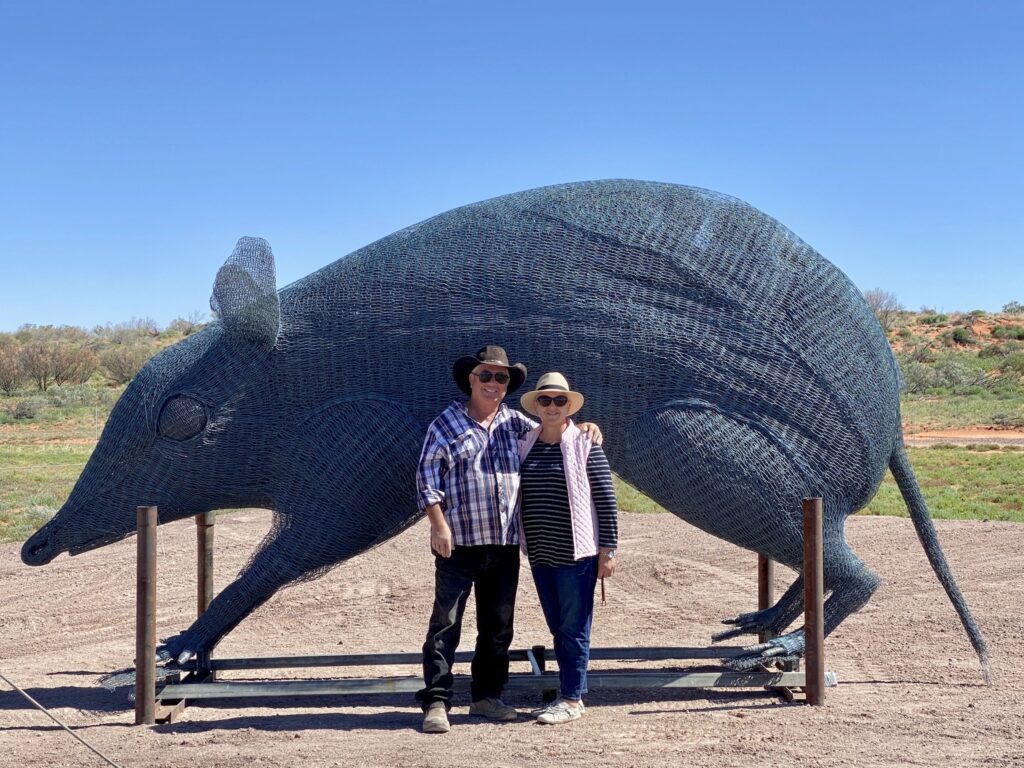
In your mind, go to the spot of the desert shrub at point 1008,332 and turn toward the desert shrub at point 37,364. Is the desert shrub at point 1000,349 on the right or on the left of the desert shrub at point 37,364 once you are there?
left

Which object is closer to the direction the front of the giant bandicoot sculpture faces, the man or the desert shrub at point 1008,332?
the man

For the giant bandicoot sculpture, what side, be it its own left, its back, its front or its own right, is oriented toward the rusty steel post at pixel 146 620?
front

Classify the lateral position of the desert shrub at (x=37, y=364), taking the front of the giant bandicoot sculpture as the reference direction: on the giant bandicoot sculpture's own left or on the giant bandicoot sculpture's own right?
on the giant bandicoot sculpture's own right

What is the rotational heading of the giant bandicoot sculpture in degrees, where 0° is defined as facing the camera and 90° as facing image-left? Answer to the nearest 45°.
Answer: approximately 90°

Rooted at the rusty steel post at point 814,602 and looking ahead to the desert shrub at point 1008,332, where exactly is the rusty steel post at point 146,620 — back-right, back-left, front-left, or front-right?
back-left

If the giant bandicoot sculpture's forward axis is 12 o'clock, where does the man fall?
The man is roughly at 10 o'clock from the giant bandicoot sculpture.

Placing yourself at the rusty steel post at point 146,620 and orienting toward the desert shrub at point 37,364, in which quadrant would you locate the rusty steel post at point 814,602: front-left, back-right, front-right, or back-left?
back-right

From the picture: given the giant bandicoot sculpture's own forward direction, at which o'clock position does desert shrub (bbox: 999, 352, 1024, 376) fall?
The desert shrub is roughly at 4 o'clock from the giant bandicoot sculpture.

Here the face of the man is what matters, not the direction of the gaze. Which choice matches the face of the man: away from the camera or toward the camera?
toward the camera

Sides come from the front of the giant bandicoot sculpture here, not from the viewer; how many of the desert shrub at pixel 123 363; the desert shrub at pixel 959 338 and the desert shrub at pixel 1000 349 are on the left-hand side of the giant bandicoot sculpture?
0

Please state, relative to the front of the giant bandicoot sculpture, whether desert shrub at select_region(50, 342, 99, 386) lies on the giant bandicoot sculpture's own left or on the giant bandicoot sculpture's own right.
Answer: on the giant bandicoot sculpture's own right

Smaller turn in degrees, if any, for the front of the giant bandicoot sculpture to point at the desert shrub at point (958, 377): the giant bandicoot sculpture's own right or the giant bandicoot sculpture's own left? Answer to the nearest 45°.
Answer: approximately 135° to the giant bandicoot sculpture's own right
